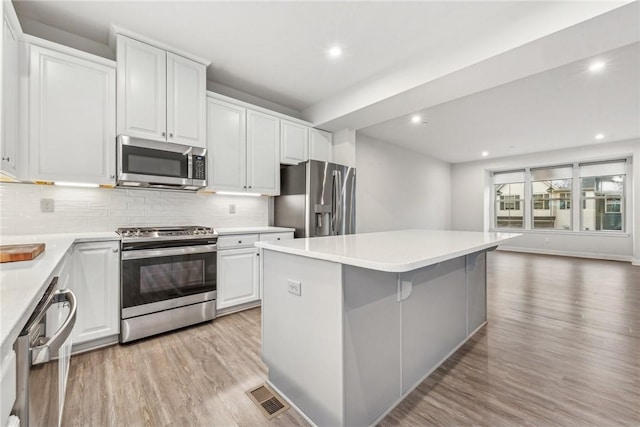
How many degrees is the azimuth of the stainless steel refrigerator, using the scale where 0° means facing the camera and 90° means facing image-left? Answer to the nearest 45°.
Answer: approximately 315°

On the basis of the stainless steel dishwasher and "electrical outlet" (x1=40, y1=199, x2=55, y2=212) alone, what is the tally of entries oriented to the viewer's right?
1

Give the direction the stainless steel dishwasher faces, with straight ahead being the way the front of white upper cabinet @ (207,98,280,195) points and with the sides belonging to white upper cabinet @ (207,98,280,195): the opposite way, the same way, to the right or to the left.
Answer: to the left

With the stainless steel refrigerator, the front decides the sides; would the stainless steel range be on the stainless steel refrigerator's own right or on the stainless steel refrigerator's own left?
on the stainless steel refrigerator's own right

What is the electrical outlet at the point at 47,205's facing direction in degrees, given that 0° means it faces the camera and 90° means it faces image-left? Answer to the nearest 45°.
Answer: approximately 0°

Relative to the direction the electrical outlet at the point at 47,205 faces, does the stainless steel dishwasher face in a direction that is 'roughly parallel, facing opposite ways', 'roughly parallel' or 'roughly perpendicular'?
roughly perpendicular

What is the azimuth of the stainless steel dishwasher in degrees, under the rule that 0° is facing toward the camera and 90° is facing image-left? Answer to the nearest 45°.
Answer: approximately 270°

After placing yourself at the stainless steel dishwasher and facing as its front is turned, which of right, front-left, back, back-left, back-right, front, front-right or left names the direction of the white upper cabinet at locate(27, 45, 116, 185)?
left

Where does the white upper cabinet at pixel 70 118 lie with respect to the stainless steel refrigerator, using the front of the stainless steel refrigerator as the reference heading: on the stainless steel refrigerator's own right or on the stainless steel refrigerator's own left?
on the stainless steel refrigerator's own right

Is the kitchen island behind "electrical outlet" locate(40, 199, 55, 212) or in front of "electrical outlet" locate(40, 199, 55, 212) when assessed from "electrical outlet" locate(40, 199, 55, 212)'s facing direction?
in front

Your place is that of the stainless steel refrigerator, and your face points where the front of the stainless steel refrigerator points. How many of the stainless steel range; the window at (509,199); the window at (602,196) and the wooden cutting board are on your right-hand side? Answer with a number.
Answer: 2

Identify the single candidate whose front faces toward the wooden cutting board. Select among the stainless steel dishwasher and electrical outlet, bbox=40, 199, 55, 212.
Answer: the electrical outlet
